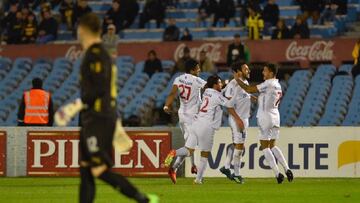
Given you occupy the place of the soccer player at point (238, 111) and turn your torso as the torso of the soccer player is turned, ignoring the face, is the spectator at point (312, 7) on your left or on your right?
on your left

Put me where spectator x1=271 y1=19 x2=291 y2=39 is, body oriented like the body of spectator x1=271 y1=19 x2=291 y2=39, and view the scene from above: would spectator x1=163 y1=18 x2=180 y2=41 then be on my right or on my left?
on my right

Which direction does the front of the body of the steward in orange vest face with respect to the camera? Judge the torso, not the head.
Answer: away from the camera

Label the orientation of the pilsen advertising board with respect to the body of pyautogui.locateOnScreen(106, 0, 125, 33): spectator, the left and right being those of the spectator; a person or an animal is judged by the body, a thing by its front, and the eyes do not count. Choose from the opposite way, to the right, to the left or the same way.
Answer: the same way

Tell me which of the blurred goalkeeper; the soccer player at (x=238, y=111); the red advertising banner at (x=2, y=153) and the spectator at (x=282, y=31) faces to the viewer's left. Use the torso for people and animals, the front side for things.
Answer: the blurred goalkeeper

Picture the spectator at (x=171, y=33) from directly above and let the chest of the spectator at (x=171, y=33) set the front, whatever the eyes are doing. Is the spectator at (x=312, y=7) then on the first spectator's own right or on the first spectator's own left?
on the first spectator's own left

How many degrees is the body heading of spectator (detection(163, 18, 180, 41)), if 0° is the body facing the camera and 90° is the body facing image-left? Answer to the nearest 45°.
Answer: approximately 0°

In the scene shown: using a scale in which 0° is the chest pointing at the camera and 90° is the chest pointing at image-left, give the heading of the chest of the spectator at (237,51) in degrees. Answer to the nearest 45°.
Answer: approximately 0°

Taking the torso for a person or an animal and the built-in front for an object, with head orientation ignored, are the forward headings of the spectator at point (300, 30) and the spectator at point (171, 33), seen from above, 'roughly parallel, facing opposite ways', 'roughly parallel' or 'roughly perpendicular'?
roughly parallel

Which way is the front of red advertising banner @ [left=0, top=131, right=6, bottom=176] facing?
toward the camera

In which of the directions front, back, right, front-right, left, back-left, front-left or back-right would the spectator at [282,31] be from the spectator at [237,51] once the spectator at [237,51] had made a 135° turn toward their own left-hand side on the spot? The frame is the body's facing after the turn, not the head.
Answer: front

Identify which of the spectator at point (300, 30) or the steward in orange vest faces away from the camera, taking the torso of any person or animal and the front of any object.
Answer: the steward in orange vest

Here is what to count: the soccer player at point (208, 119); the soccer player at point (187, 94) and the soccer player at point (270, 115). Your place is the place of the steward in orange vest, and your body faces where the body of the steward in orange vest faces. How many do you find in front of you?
0

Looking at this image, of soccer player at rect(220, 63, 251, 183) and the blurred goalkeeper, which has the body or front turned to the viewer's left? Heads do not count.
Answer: the blurred goalkeeper
